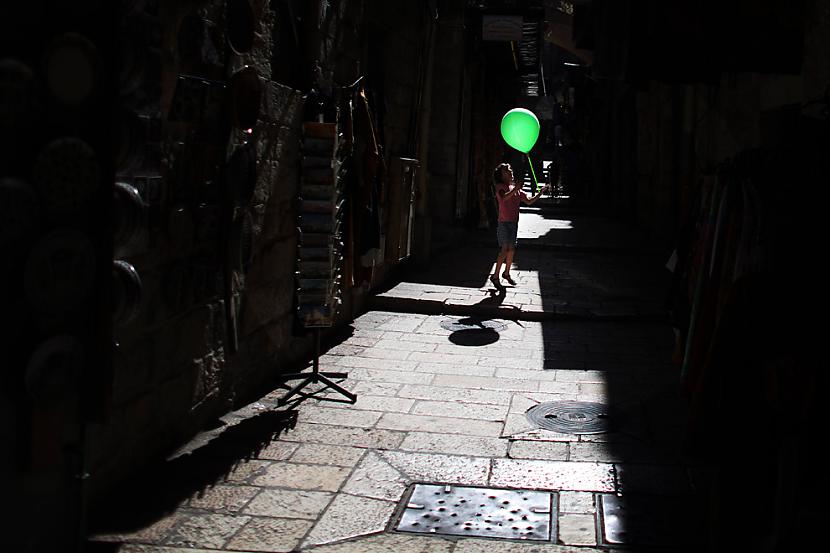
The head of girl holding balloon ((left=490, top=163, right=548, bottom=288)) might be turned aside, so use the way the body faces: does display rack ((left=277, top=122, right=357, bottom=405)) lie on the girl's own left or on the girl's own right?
on the girl's own right

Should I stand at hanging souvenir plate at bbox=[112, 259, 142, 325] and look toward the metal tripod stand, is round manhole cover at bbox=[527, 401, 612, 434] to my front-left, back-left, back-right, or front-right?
front-right

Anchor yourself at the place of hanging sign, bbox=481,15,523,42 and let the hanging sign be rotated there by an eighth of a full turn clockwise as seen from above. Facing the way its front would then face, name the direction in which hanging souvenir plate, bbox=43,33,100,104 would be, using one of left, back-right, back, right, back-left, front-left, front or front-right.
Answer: front-left

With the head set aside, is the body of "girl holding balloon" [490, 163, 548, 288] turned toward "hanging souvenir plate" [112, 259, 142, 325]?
no

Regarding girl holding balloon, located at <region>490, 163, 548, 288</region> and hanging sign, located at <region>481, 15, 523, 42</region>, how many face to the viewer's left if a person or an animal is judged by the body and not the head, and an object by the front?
0

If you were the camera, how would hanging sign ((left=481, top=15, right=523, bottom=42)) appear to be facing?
facing the viewer

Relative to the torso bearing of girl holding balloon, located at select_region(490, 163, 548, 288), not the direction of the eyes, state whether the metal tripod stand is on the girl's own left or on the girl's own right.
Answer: on the girl's own right

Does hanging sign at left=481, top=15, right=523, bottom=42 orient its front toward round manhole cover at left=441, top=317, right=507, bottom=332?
yes

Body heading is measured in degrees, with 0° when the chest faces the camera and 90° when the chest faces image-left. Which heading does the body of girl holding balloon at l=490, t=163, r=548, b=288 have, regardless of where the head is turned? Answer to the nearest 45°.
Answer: approximately 315°

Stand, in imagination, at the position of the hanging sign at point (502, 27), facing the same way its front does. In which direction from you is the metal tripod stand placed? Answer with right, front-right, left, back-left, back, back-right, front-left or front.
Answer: front

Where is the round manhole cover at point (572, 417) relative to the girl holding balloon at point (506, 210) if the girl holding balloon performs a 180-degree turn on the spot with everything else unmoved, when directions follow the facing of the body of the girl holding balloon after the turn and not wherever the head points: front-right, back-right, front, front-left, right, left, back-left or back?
back-left

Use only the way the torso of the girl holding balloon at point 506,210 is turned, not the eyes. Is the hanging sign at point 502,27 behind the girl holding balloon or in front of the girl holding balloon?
behind

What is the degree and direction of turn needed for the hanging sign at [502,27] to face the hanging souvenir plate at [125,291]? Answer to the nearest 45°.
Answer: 0° — it already faces it

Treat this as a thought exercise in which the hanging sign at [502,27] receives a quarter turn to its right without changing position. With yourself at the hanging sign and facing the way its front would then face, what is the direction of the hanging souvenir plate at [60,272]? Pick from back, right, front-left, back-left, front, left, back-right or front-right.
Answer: left
